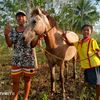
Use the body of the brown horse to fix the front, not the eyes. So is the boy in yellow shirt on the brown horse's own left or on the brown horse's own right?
on the brown horse's own left

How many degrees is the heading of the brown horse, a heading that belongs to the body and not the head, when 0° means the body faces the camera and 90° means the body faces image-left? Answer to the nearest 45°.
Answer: approximately 45°
